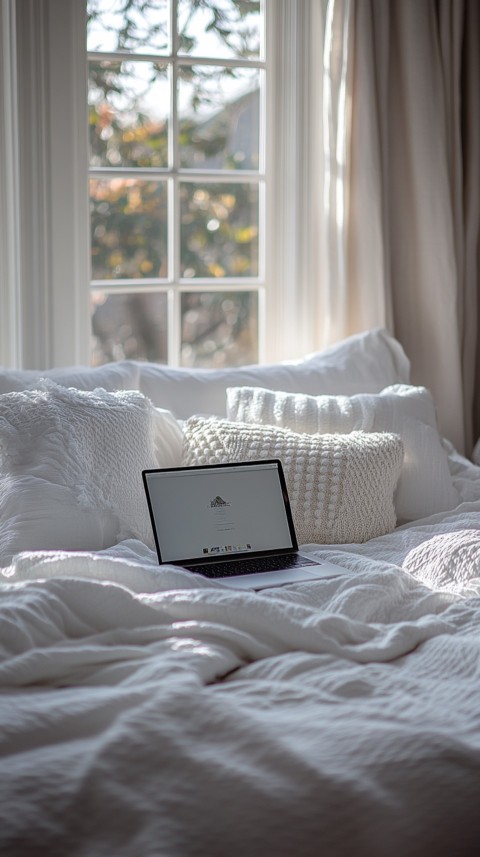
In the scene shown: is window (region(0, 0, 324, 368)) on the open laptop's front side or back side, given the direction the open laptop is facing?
on the back side

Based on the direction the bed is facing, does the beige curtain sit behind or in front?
behind

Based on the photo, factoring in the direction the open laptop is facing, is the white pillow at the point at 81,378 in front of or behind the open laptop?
behind

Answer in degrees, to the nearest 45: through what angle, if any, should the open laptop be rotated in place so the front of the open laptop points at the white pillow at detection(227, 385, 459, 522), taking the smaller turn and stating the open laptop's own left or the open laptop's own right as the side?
approximately 90° to the open laptop's own left

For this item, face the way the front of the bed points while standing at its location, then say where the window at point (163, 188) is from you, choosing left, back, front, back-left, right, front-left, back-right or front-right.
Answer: back
